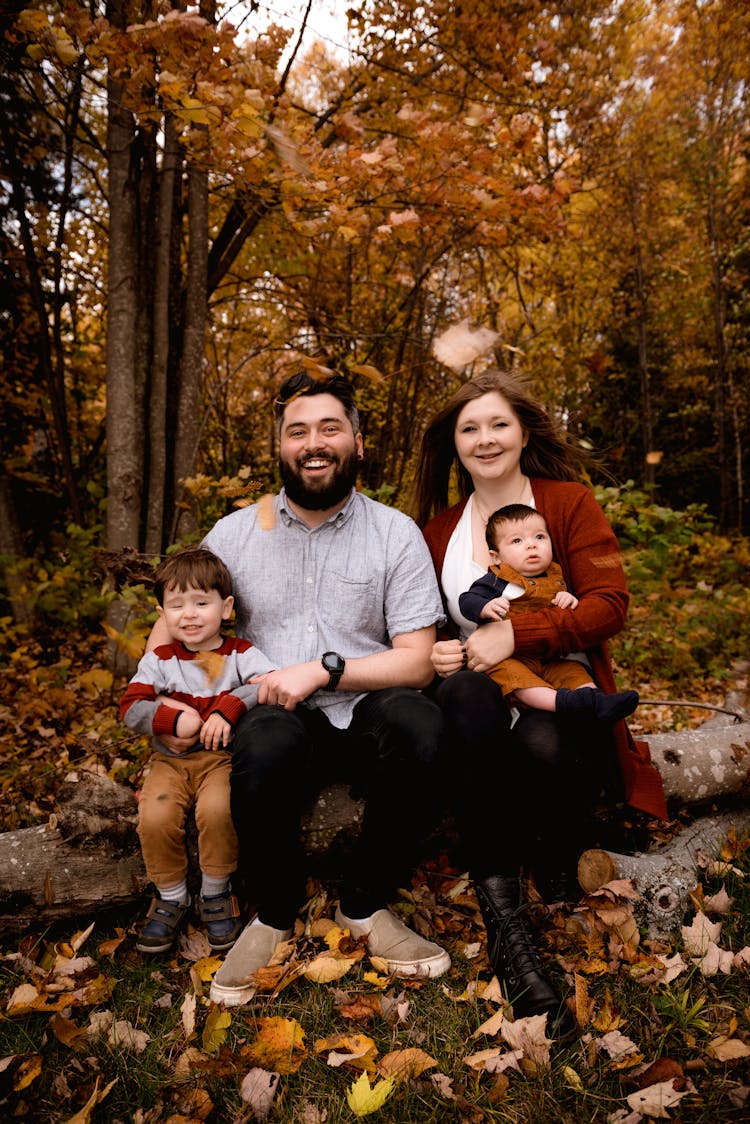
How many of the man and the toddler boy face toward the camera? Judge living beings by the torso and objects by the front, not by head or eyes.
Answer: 2

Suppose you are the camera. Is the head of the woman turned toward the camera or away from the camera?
toward the camera

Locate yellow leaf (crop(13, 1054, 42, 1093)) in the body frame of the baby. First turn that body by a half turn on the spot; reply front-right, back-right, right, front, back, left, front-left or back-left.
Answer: left

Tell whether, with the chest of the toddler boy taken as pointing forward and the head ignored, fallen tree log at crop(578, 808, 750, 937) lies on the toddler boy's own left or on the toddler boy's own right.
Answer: on the toddler boy's own left

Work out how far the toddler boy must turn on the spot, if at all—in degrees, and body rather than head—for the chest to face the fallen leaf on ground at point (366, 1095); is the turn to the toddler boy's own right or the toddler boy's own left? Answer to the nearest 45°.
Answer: approximately 45° to the toddler boy's own left

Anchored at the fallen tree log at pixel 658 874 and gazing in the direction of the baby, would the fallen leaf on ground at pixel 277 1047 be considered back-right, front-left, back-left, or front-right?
front-left

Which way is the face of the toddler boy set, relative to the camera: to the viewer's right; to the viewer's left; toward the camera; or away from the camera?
toward the camera

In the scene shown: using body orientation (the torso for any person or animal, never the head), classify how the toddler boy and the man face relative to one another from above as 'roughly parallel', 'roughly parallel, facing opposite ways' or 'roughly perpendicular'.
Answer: roughly parallel

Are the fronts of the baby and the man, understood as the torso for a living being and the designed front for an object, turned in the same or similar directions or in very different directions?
same or similar directions

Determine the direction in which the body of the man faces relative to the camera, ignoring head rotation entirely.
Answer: toward the camera
